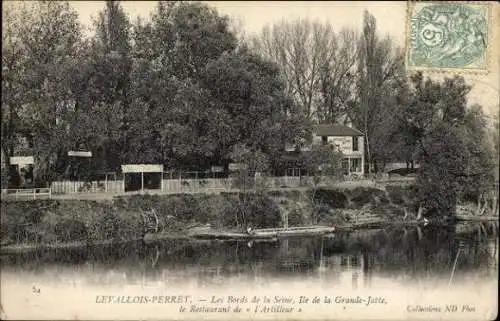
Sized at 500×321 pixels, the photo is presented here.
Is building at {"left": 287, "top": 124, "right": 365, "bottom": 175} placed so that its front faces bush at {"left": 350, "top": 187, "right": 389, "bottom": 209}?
yes

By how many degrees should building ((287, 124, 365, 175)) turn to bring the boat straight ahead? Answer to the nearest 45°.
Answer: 0° — it already faces it

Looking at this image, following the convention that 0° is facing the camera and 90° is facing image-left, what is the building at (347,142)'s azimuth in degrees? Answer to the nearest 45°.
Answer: approximately 0°
